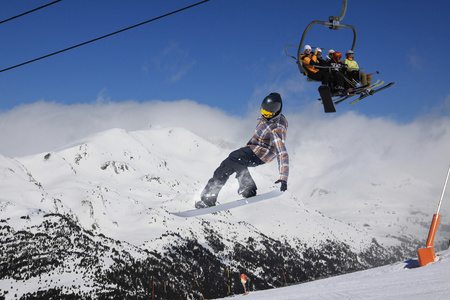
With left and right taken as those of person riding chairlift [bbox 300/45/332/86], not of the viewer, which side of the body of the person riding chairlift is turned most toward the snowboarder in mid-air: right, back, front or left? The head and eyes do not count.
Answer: right

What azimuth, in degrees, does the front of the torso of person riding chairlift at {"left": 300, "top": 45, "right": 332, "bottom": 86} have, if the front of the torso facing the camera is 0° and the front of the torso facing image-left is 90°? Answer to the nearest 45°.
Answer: approximately 315°
